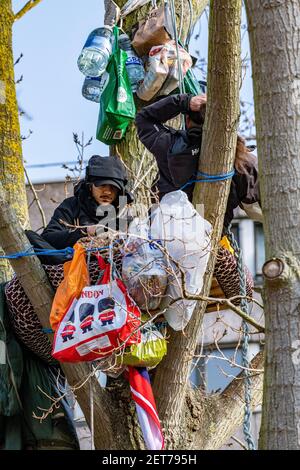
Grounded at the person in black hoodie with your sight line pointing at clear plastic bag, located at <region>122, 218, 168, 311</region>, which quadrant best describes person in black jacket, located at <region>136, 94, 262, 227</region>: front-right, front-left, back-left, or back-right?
front-left

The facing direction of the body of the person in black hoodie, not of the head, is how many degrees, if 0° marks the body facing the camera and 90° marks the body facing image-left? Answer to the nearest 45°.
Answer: approximately 315°

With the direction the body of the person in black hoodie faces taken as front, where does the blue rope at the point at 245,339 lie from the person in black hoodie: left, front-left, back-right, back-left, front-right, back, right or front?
front-left
